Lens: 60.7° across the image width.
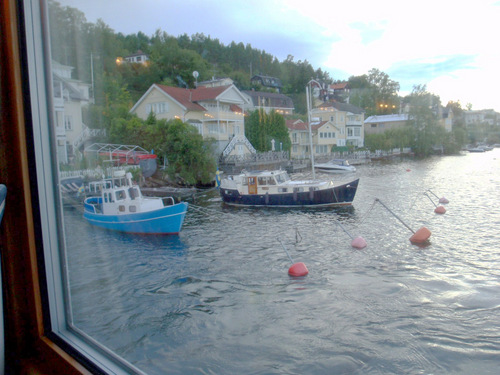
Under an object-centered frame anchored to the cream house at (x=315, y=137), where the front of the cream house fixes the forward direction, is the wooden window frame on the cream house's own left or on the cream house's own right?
on the cream house's own right

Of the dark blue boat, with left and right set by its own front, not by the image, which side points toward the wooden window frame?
right

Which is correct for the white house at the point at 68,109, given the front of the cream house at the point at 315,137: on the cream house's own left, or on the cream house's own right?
on the cream house's own right

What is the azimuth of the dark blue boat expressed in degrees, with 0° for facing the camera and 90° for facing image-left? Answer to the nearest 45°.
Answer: approximately 270°

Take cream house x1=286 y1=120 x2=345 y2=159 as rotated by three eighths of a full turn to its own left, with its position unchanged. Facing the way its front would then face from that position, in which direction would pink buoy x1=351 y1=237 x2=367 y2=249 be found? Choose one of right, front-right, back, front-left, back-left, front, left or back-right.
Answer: back

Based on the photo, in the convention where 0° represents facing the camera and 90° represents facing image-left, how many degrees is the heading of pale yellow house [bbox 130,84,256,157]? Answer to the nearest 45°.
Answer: approximately 315°
